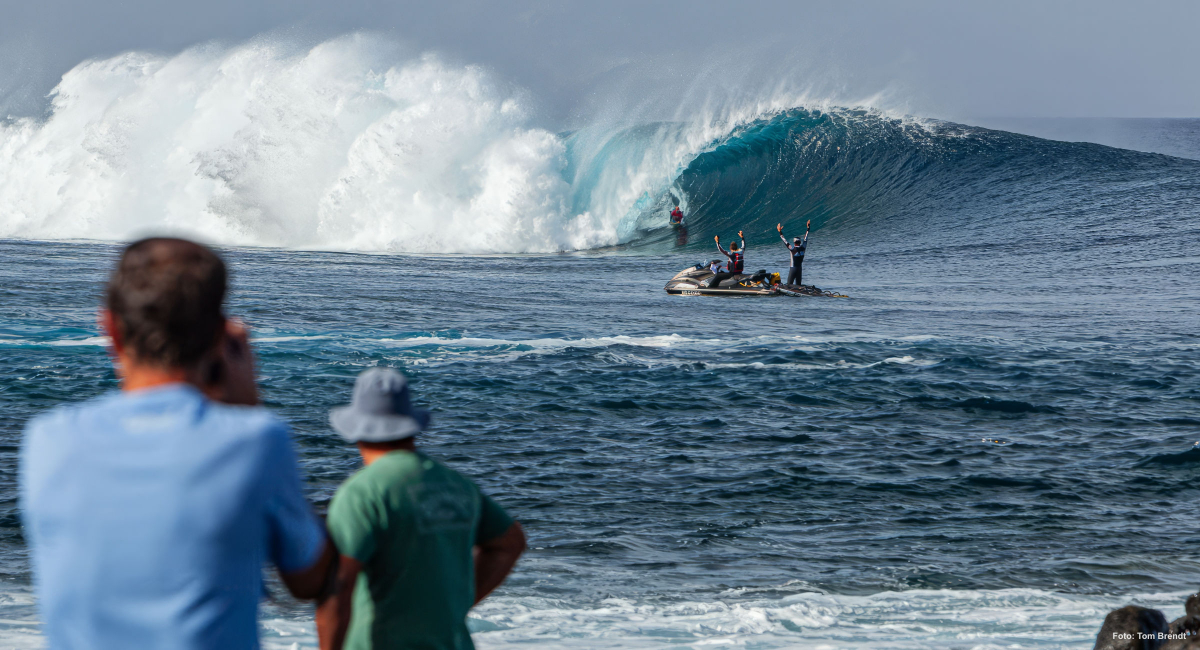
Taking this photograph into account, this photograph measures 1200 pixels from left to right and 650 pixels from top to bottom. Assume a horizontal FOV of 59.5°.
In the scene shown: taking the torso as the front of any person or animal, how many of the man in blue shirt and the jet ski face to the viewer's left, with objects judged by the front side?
1

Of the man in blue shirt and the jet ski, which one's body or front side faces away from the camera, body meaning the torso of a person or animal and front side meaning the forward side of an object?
the man in blue shirt

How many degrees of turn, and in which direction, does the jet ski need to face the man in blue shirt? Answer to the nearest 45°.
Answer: approximately 90° to its left

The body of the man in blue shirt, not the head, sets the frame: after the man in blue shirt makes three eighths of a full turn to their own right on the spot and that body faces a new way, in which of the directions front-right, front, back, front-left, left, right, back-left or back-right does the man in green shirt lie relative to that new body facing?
left

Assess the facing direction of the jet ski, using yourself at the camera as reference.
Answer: facing to the left of the viewer

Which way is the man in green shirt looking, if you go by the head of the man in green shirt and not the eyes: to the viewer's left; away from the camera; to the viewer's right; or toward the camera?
away from the camera

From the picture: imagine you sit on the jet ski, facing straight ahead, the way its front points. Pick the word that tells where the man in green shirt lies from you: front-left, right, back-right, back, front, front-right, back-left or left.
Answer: left

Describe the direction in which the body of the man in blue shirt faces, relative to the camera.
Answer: away from the camera

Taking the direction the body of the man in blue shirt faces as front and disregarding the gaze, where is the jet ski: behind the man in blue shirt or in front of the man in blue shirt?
in front
